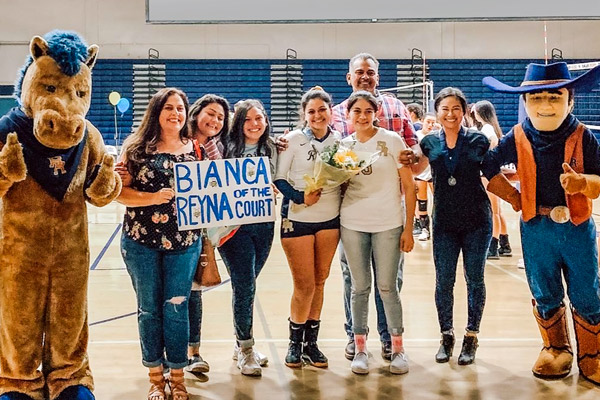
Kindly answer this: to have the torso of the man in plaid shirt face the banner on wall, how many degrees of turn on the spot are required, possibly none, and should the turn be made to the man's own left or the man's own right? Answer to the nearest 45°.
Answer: approximately 180°

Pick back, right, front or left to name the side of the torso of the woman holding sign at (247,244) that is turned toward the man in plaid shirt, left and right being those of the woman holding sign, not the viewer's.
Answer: left

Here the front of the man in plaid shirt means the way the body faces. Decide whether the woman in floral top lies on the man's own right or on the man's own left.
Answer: on the man's own right

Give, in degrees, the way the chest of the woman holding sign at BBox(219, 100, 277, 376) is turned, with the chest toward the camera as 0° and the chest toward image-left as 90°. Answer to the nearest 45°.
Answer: approximately 0°
